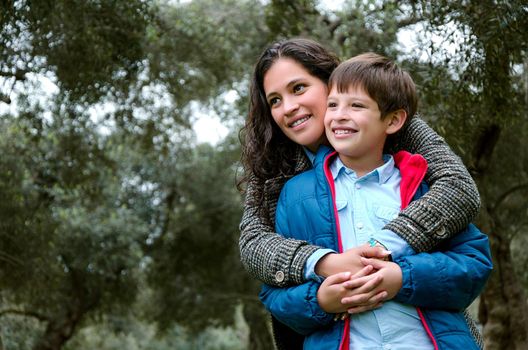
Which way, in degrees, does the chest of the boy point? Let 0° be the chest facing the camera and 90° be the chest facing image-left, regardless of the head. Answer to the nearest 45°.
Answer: approximately 0°

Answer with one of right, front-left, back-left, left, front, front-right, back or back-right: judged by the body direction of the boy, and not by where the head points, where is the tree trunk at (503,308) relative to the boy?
back

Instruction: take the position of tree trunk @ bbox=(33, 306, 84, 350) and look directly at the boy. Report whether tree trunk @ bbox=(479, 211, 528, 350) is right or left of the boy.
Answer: left

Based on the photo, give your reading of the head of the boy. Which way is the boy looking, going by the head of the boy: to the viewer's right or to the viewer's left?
to the viewer's left

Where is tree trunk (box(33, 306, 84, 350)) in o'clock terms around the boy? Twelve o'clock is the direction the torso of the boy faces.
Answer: The tree trunk is roughly at 5 o'clock from the boy.

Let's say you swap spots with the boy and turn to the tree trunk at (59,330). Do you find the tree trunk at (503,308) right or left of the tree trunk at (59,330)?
right
